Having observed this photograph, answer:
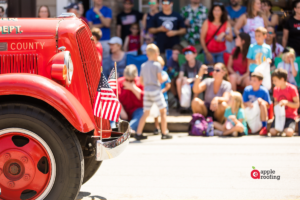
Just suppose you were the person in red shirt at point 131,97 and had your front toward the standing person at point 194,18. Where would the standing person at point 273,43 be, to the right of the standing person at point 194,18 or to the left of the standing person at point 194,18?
right

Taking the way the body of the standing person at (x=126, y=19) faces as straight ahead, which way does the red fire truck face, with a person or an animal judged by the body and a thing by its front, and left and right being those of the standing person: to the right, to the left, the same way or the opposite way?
to the left

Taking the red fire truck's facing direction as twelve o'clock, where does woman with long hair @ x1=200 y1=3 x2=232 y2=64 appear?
The woman with long hair is roughly at 10 o'clock from the red fire truck.

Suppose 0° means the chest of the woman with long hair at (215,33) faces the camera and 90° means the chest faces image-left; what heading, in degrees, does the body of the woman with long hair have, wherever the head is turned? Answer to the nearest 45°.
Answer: approximately 0°

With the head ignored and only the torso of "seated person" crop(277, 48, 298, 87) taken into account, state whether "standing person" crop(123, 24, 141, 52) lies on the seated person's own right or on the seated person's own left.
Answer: on the seated person's own right

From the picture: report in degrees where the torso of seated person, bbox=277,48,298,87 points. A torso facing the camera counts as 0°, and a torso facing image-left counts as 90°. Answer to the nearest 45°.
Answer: approximately 0°

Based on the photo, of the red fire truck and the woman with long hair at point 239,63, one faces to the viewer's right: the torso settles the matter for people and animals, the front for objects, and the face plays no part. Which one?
the red fire truck

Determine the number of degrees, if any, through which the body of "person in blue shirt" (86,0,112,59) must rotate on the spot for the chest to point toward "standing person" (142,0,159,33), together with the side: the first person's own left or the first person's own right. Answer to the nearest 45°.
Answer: approximately 90° to the first person's own left

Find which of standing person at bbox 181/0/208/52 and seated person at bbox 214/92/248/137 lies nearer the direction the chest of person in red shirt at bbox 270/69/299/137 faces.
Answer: the seated person
